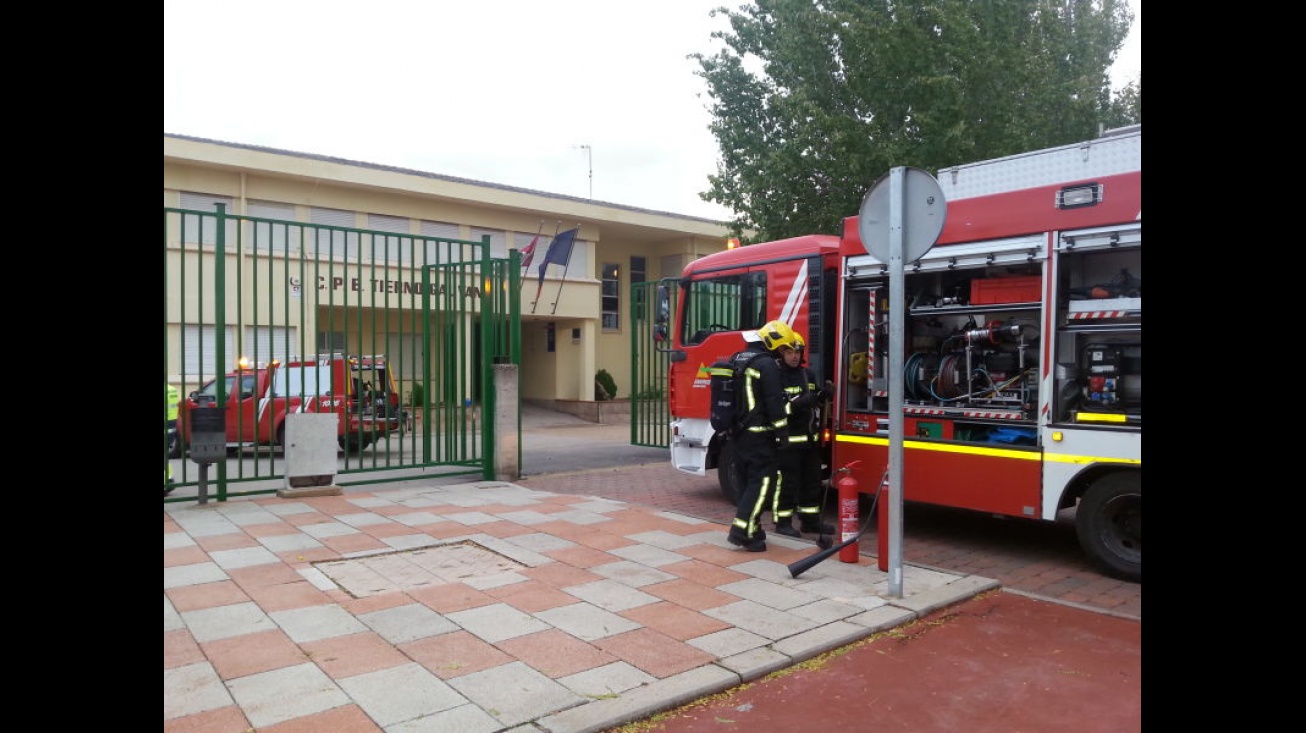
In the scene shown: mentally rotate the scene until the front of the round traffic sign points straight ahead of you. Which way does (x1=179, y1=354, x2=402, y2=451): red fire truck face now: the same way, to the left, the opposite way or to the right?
to the left

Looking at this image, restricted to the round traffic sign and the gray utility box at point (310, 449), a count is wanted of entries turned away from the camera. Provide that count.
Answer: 1

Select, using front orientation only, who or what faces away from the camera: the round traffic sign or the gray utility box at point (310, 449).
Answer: the round traffic sign

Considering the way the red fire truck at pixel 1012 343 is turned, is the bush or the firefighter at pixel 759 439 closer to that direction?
the bush

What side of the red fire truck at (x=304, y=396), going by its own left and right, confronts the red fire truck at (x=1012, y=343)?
back

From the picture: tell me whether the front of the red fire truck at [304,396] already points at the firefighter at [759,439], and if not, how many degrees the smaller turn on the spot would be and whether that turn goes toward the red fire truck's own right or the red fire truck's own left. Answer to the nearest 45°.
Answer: approximately 180°

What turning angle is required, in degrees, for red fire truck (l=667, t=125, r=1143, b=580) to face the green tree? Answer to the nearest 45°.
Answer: approximately 45° to its right

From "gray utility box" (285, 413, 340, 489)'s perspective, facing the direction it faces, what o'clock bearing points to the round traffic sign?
The round traffic sign is roughly at 11 o'clock from the gray utility box.

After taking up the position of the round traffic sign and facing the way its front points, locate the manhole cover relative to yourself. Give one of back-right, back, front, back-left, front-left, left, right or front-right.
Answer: left

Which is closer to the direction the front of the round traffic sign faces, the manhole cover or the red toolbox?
the red toolbox

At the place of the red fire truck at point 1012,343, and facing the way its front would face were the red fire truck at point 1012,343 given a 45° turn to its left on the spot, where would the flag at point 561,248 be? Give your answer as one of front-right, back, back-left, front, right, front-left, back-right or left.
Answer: front-right

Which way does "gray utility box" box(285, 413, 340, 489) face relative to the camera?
toward the camera

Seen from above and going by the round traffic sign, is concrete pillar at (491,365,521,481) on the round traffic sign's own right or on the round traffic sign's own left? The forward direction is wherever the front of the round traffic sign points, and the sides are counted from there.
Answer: on the round traffic sign's own left

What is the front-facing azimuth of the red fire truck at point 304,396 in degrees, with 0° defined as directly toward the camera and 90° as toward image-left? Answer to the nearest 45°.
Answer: approximately 135°

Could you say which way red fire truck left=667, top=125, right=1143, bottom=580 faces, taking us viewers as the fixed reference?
facing away from the viewer and to the left of the viewer

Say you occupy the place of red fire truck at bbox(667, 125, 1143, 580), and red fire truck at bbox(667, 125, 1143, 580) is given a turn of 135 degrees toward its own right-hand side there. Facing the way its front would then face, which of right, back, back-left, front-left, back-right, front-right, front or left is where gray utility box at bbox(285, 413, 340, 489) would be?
back

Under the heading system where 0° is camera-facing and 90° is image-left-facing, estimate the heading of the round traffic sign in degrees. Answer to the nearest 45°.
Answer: approximately 180°

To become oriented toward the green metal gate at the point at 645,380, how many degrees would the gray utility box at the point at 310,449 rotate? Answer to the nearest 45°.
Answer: approximately 135° to its left
